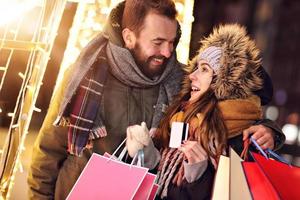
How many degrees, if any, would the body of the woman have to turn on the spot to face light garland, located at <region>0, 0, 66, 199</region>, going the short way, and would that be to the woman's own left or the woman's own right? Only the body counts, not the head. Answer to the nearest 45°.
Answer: approximately 45° to the woman's own right

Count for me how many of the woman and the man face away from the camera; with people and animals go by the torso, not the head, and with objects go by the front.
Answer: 0

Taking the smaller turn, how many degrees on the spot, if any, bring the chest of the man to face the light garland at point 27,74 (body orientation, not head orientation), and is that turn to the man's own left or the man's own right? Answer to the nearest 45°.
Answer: approximately 135° to the man's own right

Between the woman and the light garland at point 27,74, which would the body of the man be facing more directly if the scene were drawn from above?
the woman

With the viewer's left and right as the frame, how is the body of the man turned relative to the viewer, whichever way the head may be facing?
facing the viewer and to the right of the viewer

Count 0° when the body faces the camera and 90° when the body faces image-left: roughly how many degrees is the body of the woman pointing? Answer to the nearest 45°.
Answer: approximately 45°

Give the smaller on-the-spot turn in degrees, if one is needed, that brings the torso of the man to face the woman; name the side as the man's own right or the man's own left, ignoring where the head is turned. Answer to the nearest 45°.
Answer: approximately 45° to the man's own left

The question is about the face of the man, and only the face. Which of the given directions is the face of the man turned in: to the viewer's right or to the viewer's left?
to the viewer's right
